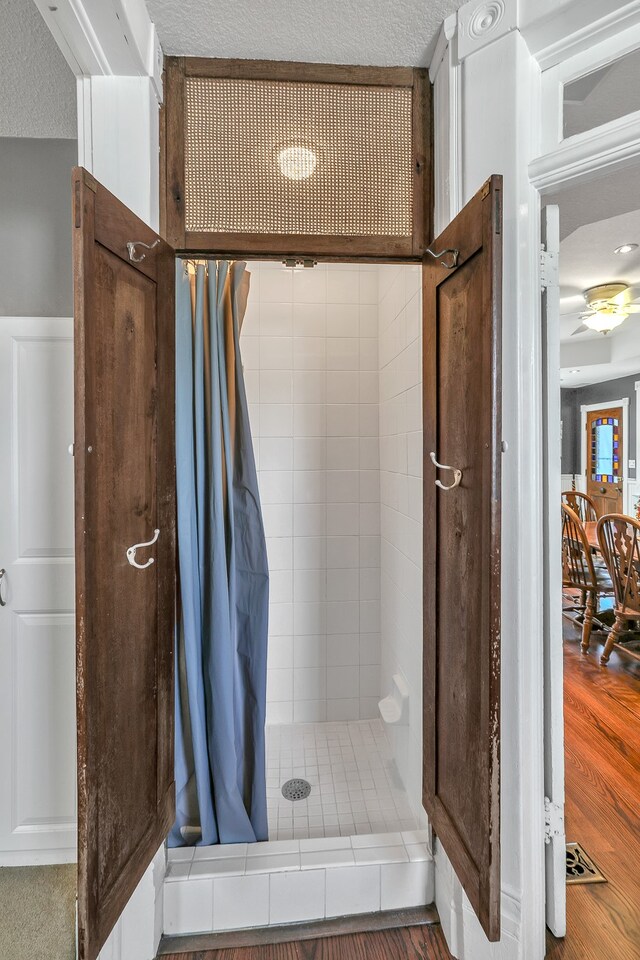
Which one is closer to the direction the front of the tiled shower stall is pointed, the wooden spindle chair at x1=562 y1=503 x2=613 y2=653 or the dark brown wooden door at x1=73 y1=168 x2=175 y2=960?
the dark brown wooden door

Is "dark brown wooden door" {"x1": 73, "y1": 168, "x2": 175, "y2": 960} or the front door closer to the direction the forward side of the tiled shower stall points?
the dark brown wooden door

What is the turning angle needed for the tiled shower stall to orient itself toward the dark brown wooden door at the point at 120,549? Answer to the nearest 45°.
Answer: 0° — it already faces it

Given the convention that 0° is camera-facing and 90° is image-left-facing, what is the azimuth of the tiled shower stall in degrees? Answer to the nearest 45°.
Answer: approximately 0°

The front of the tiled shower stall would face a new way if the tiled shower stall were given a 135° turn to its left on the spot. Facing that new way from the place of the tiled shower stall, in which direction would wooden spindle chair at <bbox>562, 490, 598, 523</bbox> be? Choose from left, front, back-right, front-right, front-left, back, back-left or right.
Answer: front

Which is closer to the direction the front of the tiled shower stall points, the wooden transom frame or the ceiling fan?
the wooden transom frame

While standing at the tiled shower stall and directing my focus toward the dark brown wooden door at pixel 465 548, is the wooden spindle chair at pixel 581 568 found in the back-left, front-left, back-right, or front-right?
back-left

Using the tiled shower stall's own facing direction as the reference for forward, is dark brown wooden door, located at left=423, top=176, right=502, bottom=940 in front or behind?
in front

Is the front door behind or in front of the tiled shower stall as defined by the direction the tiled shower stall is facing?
behind
